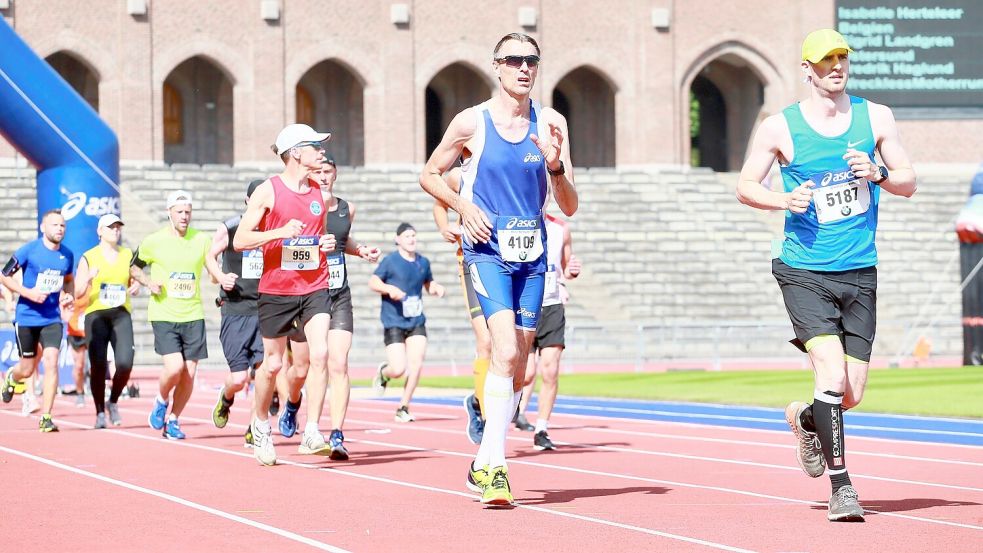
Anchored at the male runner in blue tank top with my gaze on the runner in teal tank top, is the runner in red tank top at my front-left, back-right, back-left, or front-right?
back-left

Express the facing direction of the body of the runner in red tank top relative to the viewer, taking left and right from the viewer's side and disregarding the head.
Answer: facing the viewer and to the right of the viewer

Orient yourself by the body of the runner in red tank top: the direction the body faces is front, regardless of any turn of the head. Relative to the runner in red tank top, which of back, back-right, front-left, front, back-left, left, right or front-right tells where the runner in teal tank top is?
front

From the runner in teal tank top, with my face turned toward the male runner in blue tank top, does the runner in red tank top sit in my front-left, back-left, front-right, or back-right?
front-right

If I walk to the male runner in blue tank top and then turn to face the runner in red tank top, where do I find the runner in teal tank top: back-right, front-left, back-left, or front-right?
back-right

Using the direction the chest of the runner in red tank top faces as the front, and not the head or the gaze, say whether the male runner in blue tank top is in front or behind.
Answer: in front
